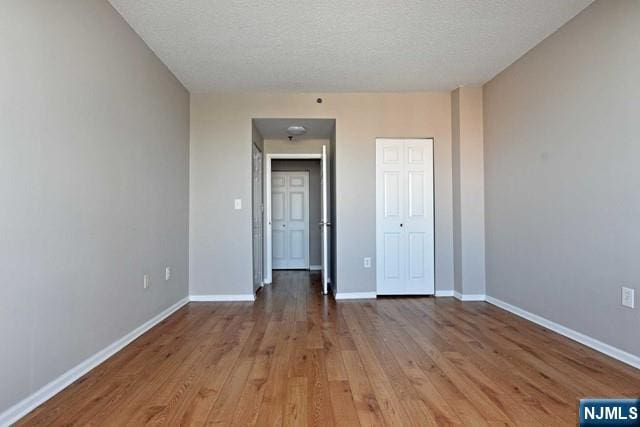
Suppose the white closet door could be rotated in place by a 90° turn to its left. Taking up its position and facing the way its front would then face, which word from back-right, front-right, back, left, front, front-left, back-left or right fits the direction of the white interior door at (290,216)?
back-left

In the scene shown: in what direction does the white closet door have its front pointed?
toward the camera

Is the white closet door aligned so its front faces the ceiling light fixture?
no
